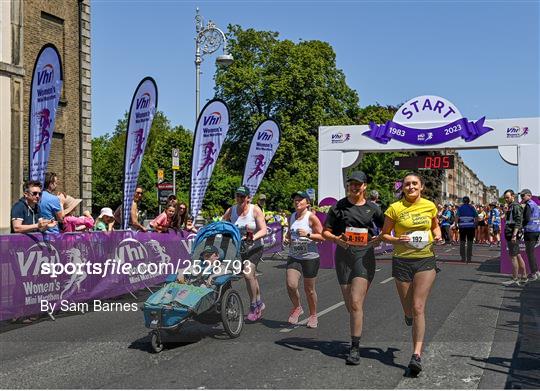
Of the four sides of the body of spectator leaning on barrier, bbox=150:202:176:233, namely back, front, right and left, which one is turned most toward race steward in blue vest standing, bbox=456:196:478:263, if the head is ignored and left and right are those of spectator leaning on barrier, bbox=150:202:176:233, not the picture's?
left

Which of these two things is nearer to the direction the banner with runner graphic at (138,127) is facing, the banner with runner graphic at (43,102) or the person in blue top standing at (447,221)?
the banner with runner graphic

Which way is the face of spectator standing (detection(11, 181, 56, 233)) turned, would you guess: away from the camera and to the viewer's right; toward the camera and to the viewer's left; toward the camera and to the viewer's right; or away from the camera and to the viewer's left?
toward the camera and to the viewer's right

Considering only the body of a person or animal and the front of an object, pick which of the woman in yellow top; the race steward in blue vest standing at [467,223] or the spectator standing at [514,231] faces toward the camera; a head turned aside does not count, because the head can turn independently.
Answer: the woman in yellow top

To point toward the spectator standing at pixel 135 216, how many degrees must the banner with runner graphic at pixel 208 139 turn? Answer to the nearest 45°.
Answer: approximately 45° to its right

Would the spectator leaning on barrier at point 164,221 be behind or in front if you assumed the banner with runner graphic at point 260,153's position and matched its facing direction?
in front

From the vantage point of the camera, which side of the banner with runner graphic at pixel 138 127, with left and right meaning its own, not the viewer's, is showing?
front

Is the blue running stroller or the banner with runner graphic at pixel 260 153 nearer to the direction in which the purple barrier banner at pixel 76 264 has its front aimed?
the blue running stroller

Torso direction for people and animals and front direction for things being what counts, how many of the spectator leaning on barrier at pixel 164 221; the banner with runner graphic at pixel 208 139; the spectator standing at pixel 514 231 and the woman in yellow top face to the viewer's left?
1
